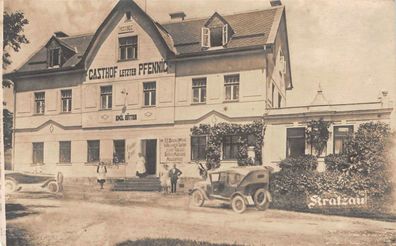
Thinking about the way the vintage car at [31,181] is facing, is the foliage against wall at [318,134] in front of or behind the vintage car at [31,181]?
in front

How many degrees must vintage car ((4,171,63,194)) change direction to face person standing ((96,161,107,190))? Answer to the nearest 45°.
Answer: approximately 45° to its right

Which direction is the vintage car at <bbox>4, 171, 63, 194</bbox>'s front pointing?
to the viewer's right

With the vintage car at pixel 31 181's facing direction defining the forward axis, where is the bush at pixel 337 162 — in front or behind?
in front

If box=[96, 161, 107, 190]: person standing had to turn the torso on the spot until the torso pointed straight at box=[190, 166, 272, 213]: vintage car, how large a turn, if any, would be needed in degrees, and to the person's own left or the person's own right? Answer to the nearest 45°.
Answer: approximately 45° to the person's own left

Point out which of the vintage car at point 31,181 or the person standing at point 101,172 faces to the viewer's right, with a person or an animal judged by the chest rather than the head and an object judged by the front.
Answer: the vintage car

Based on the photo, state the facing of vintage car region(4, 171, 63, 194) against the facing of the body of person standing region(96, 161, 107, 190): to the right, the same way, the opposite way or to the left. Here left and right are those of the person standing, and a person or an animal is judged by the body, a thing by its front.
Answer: to the left

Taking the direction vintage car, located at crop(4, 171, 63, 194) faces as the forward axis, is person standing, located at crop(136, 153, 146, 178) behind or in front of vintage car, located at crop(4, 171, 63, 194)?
in front

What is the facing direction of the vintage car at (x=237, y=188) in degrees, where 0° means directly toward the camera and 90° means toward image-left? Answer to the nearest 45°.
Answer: approximately 135°

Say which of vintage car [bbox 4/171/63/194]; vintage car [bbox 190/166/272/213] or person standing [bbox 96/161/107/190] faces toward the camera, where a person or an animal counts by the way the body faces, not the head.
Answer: the person standing

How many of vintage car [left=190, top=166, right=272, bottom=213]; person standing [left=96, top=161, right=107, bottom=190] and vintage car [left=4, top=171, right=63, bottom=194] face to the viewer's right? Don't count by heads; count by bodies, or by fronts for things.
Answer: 1
